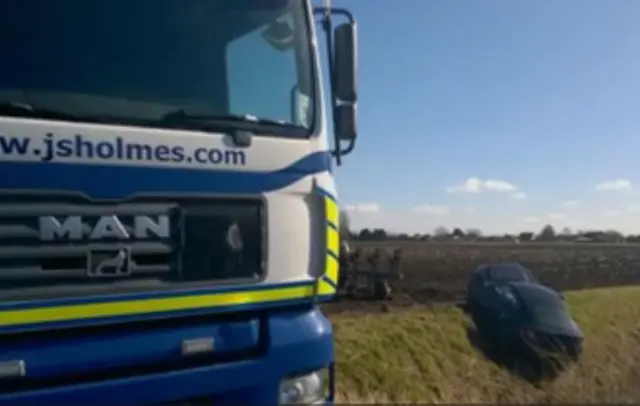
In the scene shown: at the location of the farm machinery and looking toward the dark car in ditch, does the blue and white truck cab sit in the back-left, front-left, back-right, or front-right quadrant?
front-right

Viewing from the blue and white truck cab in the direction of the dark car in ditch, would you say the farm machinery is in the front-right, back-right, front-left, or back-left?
front-left

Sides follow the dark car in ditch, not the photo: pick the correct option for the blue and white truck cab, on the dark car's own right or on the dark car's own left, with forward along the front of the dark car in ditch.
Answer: on the dark car's own right

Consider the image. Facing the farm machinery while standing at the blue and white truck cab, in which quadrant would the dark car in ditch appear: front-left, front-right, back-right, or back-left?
front-right

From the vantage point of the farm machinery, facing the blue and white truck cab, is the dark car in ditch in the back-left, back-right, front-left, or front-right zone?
front-left

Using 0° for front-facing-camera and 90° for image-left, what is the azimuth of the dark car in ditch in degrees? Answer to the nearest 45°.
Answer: approximately 315°

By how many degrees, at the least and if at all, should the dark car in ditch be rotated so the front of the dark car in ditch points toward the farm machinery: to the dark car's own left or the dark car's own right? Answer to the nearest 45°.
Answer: approximately 180°

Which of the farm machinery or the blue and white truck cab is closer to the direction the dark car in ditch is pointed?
the blue and white truck cab
